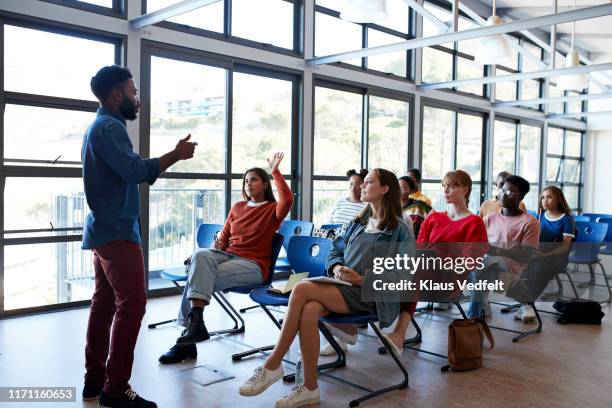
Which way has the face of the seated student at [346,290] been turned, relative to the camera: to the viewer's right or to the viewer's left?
to the viewer's left

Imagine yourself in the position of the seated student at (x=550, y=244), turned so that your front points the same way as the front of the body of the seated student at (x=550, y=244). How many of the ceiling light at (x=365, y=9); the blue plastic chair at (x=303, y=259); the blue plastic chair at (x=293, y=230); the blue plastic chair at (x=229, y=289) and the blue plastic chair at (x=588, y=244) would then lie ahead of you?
4

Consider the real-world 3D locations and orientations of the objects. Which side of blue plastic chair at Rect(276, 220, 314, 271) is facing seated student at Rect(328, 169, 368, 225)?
back

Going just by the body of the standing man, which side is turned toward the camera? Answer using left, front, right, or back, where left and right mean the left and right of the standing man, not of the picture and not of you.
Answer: right

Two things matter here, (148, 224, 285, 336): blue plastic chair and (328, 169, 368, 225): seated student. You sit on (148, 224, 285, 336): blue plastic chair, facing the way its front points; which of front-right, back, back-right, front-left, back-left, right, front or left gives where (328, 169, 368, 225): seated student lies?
back

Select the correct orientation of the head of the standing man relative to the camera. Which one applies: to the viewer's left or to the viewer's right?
to the viewer's right

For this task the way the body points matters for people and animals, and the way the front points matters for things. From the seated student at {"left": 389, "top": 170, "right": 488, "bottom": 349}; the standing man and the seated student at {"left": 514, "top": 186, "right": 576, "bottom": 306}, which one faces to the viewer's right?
the standing man

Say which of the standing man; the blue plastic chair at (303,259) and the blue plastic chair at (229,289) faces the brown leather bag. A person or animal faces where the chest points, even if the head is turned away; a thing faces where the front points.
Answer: the standing man

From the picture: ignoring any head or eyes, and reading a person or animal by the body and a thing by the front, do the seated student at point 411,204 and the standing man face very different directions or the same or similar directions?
very different directions
